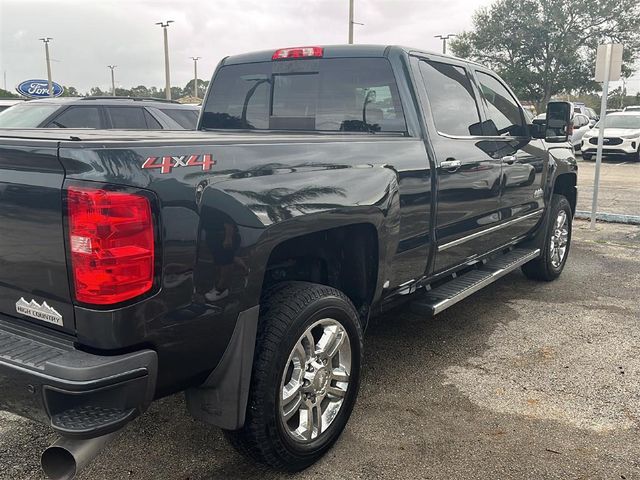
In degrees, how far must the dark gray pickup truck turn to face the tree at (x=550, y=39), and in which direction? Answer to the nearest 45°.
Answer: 0° — it already faces it

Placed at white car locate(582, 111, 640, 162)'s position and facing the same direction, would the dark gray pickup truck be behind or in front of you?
in front

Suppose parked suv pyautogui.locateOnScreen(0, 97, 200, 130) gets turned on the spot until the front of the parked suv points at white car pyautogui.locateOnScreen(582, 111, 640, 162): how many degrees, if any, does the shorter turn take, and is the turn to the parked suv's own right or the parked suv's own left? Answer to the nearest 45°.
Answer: approximately 180°

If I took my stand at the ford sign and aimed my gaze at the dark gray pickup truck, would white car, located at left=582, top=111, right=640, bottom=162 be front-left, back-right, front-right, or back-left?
front-left

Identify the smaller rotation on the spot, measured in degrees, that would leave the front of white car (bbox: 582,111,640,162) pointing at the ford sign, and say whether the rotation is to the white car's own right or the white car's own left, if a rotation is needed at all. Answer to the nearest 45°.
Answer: approximately 45° to the white car's own right

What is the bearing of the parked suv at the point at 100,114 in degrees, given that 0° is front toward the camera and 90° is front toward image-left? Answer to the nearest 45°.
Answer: approximately 45°

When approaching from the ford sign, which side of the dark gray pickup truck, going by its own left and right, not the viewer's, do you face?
left

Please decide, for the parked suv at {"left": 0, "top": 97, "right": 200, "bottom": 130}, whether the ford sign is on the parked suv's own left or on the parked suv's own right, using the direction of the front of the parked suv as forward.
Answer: on the parked suv's own right

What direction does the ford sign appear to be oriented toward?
toward the camera

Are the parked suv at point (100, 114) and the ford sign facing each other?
no

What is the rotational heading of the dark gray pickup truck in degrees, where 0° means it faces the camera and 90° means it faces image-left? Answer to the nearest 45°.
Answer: approximately 225°

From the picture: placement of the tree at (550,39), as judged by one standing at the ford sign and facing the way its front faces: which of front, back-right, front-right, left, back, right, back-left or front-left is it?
left

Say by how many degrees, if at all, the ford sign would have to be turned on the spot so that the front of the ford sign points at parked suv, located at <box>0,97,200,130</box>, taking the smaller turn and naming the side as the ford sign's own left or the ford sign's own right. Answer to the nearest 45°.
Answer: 0° — it already faces it

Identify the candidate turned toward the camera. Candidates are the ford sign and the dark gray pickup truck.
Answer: the ford sign

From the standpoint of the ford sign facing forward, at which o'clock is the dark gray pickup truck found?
The dark gray pickup truck is roughly at 12 o'clock from the ford sign.

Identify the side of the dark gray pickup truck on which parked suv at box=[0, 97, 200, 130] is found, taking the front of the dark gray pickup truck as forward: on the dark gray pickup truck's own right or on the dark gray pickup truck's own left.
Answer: on the dark gray pickup truck's own left
